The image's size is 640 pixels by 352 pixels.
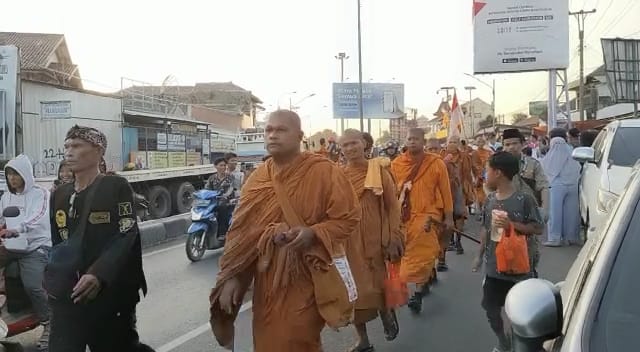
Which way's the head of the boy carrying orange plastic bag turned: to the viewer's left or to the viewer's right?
to the viewer's left

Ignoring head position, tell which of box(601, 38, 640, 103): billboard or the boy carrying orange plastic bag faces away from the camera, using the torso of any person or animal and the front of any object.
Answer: the billboard

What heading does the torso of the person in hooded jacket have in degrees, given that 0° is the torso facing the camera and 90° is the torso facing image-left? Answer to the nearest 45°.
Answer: approximately 45°

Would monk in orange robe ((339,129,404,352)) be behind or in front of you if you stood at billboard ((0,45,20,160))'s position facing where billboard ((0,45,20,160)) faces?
in front

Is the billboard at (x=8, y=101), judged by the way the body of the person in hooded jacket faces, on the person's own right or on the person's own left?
on the person's own right

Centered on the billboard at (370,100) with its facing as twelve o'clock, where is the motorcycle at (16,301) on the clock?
The motorcycle is roughly at 12 o'clock from the billboard.

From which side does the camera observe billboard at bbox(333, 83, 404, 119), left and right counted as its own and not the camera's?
front

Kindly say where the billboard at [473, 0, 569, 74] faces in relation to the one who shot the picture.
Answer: facing the viewer

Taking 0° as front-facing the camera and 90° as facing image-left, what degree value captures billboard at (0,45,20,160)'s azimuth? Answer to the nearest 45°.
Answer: approximately 0°

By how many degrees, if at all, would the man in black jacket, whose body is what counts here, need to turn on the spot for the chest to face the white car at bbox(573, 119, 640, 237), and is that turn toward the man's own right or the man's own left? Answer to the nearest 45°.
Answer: approximately 180°

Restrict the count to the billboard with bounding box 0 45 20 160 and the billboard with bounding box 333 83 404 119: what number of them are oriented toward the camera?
2

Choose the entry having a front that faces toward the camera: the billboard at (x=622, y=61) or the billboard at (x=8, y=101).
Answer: the billboard at (x=8, y=101)

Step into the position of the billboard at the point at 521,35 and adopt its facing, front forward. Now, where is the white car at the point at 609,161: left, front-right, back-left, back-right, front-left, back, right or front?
front

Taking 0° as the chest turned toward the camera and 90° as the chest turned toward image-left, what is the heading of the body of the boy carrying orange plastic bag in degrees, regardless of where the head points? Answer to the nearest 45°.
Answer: approximately 45°
